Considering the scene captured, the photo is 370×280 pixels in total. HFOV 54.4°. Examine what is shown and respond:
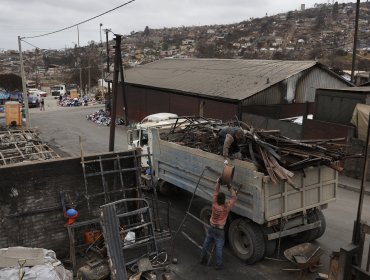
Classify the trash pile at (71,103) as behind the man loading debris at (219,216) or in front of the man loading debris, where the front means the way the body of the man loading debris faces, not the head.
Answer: in front

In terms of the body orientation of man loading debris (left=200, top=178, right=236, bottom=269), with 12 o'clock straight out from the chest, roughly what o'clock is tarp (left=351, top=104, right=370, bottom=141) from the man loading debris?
The tarp is roughly at 1 o'clock from the man loading debris.

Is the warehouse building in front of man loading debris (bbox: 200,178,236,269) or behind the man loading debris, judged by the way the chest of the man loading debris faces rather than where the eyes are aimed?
in front

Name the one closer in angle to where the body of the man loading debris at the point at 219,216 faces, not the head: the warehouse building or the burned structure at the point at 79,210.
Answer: the warehouse building

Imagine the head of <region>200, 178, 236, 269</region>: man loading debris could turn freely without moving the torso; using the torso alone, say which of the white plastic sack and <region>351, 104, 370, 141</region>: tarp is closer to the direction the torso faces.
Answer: the tarp

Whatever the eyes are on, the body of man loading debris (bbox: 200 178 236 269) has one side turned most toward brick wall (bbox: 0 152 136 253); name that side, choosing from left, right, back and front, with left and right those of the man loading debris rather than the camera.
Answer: left

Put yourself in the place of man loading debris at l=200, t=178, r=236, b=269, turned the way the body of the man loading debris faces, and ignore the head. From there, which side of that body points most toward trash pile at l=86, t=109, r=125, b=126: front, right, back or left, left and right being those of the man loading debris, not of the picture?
front

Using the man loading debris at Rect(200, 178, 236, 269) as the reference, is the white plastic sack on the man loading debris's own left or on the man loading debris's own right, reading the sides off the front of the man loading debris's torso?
on the man loading debris's own left

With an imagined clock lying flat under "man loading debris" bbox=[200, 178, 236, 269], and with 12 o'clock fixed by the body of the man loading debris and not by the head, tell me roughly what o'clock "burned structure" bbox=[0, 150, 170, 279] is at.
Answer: The burned structure is roughly at 9 o'clock from the man loading debris.

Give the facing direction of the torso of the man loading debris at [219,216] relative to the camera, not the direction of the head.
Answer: away from the camera

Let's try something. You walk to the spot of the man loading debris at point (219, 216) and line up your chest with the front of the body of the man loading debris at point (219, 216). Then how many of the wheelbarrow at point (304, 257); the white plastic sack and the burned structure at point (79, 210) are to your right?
1

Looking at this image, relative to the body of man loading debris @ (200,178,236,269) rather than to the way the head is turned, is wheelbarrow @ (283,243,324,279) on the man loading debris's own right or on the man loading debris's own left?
on the man loading debris's own right
